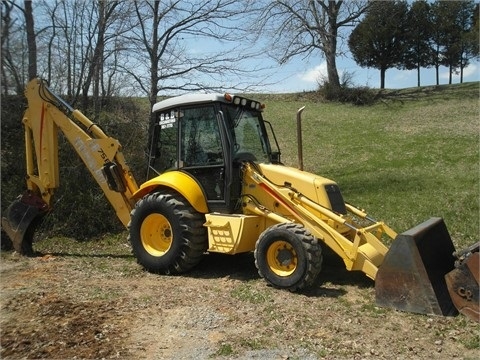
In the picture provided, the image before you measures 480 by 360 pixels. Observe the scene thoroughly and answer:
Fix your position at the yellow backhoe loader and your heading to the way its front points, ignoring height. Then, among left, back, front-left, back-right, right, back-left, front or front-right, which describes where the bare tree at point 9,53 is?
back

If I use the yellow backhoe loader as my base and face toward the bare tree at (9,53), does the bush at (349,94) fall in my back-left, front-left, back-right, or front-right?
front-right

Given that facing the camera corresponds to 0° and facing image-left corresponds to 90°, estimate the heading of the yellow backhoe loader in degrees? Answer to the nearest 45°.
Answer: approximately 315°

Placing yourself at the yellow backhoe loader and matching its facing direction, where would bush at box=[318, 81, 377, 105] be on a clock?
The bush is roughly at 8 o'clock from the yellow backhoe loader.
